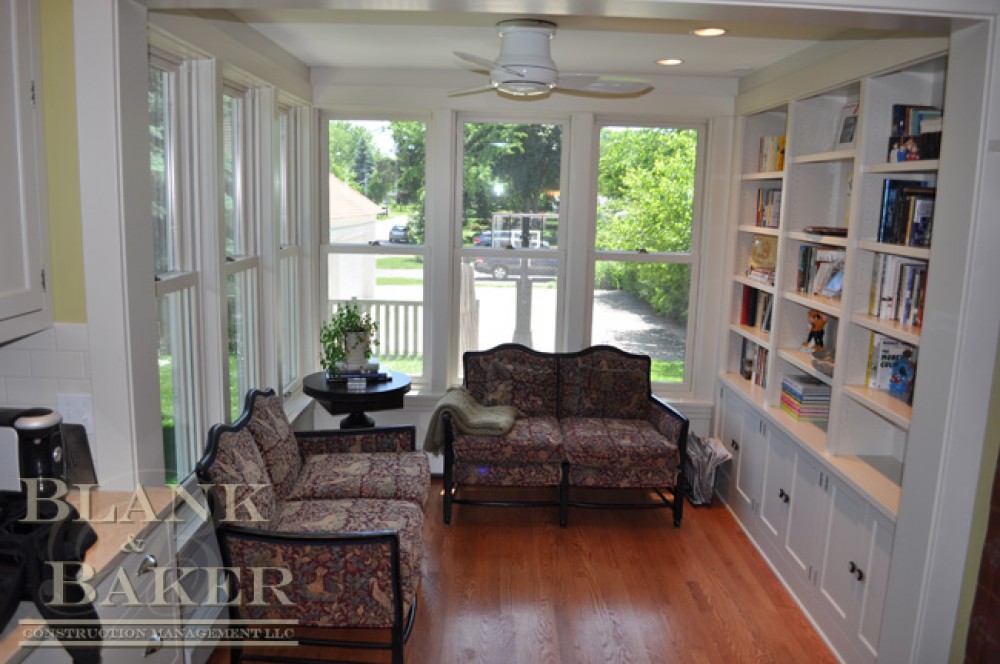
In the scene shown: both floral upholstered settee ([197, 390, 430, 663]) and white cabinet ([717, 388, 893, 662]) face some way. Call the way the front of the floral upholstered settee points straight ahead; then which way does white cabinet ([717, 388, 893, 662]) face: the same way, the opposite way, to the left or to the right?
the opposite way

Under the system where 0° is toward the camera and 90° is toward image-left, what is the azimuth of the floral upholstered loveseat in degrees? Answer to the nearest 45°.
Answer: approximately 0°

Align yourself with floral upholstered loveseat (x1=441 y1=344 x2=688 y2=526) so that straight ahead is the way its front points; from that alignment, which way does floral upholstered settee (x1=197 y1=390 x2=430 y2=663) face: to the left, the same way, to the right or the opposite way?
to the left

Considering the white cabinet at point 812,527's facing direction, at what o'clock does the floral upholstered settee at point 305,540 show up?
The floral upholstered settee is roughly at 12 o'clock from the white cabinet.

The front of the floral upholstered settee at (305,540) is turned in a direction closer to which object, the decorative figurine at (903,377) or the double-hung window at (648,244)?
the decorative figurine

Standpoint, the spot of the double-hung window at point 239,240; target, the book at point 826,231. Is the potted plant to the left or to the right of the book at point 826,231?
left

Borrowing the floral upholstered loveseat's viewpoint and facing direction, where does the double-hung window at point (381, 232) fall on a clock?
The double-hung window is roughly at 4 o'clock from the floral upholstered loveseat.

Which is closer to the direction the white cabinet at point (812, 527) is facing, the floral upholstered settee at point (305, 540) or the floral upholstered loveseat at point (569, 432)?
the floral upholstered settee

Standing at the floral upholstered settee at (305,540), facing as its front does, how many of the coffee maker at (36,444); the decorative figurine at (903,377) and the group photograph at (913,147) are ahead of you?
2

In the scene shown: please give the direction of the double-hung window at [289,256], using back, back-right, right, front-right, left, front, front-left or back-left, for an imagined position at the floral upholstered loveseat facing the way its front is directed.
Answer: right

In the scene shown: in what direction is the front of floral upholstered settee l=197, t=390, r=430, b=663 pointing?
to the viewer's right

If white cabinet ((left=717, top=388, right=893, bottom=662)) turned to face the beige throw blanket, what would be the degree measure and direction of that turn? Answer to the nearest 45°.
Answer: approximately 45° to its right

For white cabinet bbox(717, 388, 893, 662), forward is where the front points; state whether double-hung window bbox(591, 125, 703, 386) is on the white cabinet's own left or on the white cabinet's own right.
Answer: on the white cabinet's own right

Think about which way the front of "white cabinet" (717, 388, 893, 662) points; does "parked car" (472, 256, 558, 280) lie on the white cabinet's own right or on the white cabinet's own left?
on the white cabinet's own right
